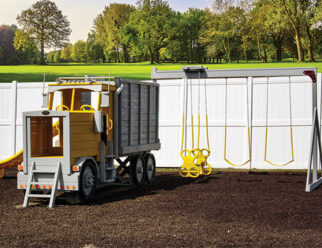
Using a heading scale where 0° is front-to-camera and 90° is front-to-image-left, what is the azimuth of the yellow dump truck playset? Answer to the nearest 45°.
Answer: approximately 45°
